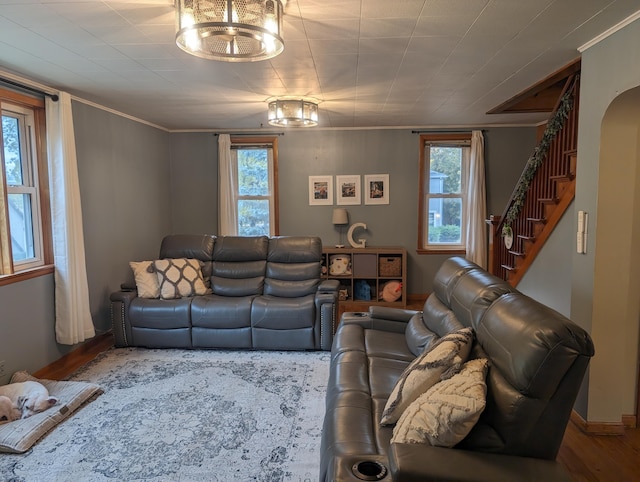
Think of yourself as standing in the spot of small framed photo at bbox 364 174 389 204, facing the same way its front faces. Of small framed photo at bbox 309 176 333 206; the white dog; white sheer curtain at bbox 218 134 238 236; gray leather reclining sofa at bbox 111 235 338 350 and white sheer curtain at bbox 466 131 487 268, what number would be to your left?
1

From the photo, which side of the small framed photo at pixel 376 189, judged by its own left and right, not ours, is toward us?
front

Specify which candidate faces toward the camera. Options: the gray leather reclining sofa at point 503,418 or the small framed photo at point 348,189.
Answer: the small framed photo

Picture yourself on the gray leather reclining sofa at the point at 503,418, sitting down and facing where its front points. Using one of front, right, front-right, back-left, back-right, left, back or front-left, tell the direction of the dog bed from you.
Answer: front

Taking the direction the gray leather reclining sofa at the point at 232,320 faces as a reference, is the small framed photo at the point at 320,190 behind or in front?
behind

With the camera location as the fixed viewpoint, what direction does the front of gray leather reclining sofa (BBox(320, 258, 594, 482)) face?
facing to the left of the viewer

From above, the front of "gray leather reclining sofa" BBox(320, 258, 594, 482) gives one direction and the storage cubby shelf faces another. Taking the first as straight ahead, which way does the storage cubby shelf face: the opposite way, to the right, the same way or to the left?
to the left

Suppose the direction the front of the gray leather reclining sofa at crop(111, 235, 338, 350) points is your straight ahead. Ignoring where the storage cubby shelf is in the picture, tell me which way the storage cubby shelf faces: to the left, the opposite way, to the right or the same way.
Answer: the same way

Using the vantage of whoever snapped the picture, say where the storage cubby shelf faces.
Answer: facing the viewer

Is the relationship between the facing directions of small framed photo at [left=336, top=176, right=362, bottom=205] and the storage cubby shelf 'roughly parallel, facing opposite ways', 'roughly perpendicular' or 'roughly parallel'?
roughly parallel

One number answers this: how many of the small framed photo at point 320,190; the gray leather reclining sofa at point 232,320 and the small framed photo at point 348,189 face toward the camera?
3

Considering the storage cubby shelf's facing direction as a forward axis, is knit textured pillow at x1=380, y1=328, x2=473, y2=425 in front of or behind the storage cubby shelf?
in front

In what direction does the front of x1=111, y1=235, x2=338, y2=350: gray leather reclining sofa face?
toward the camera

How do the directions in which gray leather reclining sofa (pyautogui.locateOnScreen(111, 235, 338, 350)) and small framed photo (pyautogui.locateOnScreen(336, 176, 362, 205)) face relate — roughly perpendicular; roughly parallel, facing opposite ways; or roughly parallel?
roughly parallel

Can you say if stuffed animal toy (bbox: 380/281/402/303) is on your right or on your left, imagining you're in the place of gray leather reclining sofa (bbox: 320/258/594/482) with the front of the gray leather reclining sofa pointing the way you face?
on your right

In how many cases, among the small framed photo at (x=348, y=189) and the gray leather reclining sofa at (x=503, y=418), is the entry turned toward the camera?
1

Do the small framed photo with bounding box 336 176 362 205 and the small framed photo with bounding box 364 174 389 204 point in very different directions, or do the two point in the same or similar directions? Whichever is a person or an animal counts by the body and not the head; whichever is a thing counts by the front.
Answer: same or similar directions
